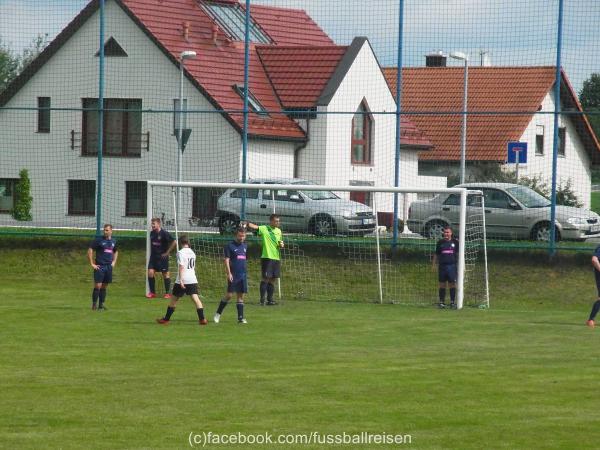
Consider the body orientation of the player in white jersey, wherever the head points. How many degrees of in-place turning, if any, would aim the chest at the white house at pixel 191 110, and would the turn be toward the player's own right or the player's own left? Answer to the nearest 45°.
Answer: approximately 45° to the player's own right

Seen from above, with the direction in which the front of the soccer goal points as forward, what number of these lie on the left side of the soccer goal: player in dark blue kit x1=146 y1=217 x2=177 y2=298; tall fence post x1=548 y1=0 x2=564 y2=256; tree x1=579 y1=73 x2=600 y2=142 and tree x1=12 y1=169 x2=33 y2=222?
2

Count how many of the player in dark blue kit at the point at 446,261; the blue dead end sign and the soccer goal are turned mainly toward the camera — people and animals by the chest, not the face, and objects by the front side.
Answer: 3

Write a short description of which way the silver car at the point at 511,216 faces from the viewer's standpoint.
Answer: facing the viewer and to the right of the viewer

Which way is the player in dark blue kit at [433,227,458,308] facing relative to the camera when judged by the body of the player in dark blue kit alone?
toward the camera

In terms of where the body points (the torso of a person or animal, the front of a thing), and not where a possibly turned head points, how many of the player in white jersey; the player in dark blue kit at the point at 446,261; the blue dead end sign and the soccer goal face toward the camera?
3

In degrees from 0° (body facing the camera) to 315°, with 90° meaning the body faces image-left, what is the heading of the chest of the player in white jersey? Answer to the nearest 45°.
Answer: approximately 135°

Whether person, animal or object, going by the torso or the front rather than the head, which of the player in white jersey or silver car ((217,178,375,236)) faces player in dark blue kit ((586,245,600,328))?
the silver car

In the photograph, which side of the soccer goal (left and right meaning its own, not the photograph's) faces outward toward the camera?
front
